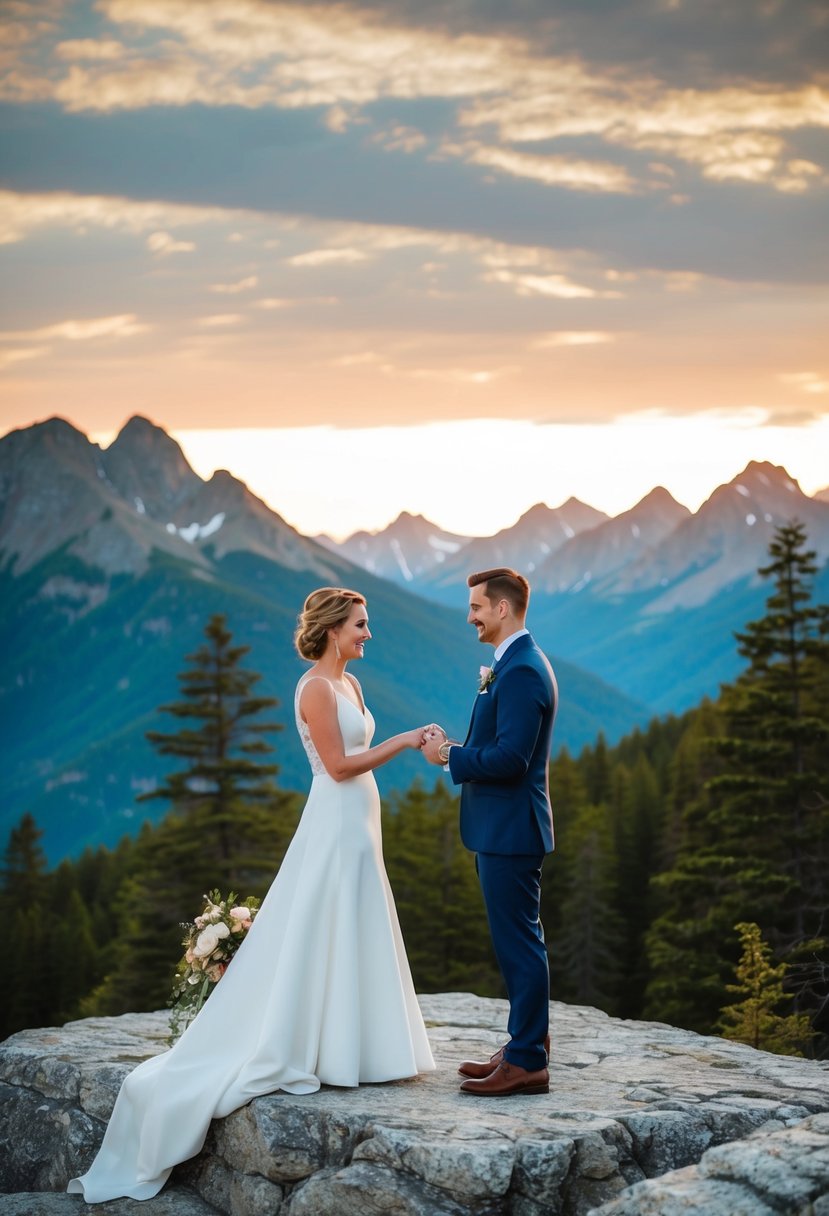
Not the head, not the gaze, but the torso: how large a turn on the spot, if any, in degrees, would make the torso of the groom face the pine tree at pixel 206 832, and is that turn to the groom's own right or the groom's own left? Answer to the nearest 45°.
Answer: approximately 90° to the groom's own right

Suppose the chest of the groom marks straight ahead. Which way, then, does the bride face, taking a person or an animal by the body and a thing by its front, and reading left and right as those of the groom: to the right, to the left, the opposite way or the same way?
the opposite way

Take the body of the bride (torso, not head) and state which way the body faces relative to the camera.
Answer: to the viewer's right

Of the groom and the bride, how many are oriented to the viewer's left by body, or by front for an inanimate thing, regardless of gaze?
1

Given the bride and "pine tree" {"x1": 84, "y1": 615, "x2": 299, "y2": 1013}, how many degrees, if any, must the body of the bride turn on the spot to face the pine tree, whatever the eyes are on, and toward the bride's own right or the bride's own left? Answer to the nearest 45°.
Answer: approximately 90° to the bride's own left

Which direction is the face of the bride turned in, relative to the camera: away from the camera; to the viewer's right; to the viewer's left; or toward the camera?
to the viewer's right

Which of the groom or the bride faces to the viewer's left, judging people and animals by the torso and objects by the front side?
the groom

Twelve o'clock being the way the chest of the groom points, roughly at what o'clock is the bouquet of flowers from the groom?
The bouquet of flowers is roughly at 1 o'clock from the groom.

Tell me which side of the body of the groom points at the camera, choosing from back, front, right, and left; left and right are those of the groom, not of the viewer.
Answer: left

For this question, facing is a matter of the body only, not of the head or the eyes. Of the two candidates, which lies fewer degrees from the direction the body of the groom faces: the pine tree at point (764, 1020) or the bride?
the bride

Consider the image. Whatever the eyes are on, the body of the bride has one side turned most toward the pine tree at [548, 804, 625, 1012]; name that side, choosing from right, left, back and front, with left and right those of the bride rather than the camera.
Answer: left
